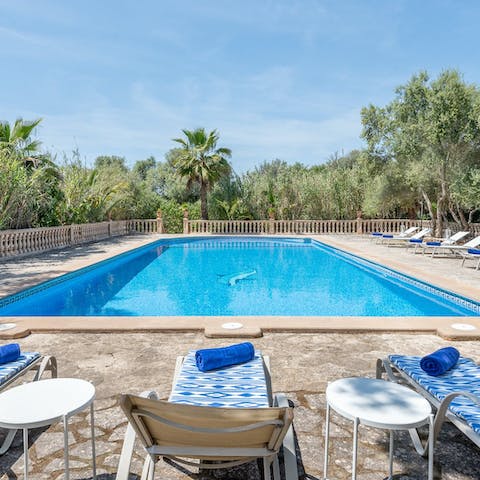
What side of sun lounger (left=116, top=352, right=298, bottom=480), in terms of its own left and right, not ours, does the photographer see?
back

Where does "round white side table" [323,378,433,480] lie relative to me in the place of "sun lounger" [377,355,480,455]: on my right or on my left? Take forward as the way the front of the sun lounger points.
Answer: on my left

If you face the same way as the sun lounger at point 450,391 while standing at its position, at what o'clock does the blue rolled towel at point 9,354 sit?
The blue rolled towel is roughly at 10 o'clock from the sun lounger.

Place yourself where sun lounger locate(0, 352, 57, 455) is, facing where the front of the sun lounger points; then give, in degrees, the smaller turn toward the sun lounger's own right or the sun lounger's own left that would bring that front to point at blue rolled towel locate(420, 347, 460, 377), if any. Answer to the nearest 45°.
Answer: approximately 90° to the sun lounger's own right

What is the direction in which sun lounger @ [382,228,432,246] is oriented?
to the viewer's left

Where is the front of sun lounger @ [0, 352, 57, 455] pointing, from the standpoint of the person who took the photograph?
facing away from the viewer and to the right of the viewer

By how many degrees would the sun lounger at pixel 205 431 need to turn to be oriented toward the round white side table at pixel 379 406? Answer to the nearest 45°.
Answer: approximately 90° to its right

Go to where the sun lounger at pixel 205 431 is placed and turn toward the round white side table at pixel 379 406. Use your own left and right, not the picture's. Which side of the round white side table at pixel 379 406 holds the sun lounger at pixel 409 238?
left

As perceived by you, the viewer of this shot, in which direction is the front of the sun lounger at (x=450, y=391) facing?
facing away from the viewer and to the left of the viewer

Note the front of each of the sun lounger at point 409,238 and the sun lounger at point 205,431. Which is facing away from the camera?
the sun lounger at point 205,431
